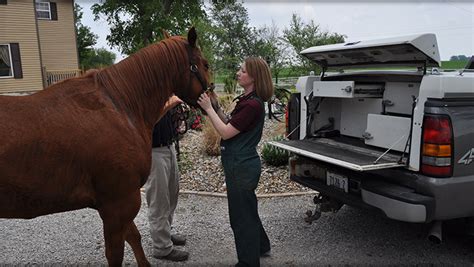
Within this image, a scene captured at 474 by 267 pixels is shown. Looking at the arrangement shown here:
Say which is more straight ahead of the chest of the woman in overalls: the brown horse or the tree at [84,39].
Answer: the brown horse

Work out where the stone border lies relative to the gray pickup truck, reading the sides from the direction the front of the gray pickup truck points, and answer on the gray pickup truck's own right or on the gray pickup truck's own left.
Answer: on the gray pickup truck's own left

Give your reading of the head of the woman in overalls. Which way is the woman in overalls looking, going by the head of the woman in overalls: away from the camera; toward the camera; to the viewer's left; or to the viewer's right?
to the viewer's left

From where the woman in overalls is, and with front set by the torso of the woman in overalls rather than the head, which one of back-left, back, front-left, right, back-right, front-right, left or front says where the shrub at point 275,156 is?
right

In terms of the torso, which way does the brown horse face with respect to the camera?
to the viewer's right

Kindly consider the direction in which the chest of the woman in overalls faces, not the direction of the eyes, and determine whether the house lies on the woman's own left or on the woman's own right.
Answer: on the woman's own right

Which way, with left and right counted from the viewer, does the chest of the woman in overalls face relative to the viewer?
facing to the left of the viewer

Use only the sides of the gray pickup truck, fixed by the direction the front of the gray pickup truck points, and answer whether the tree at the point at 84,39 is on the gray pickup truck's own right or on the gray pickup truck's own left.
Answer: on the gray pickup truck's own left

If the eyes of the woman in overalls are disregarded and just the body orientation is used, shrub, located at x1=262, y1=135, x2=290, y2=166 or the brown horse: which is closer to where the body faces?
the brown horse

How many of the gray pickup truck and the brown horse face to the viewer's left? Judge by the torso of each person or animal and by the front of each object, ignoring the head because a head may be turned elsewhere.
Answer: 0

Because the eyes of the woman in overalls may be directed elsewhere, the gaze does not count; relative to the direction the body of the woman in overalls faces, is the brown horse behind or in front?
in front

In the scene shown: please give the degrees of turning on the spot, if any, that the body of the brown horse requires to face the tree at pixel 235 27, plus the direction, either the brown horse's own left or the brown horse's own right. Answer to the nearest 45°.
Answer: approximately 90° to the brown horse's own left

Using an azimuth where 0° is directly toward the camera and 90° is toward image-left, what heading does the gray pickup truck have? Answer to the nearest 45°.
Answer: approximately 225°

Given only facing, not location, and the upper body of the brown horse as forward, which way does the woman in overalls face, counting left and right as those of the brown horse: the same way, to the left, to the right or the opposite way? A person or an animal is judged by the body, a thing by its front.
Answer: the opposite way

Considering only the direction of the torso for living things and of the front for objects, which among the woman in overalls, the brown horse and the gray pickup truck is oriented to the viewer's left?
the woman in overalls
